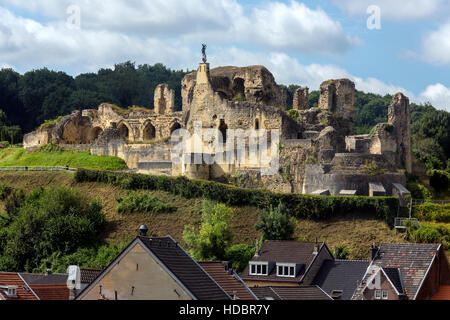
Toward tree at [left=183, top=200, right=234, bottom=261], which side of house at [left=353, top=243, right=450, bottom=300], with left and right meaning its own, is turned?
right

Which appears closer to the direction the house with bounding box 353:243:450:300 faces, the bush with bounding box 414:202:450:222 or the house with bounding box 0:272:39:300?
the house

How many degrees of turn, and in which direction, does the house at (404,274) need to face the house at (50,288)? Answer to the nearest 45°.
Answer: approximately 45° to its right

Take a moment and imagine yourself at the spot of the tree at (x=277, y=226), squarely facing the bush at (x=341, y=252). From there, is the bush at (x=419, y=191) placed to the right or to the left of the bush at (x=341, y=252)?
left

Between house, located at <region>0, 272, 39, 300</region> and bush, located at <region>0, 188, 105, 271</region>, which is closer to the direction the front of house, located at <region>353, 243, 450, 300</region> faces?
the house

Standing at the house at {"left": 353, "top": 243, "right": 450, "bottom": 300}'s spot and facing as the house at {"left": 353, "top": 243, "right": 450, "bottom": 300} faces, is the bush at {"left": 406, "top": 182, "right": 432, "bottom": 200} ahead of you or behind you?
behind

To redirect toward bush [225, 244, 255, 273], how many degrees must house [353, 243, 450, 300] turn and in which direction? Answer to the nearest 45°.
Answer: approximately 90° to its right

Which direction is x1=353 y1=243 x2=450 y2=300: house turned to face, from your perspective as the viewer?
facing the viewer and to the left of the viewer

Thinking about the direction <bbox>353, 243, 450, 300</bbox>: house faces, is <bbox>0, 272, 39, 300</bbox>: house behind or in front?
in front

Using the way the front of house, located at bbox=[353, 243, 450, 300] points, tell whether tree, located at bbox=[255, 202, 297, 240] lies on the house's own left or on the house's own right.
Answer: on the house's own right
